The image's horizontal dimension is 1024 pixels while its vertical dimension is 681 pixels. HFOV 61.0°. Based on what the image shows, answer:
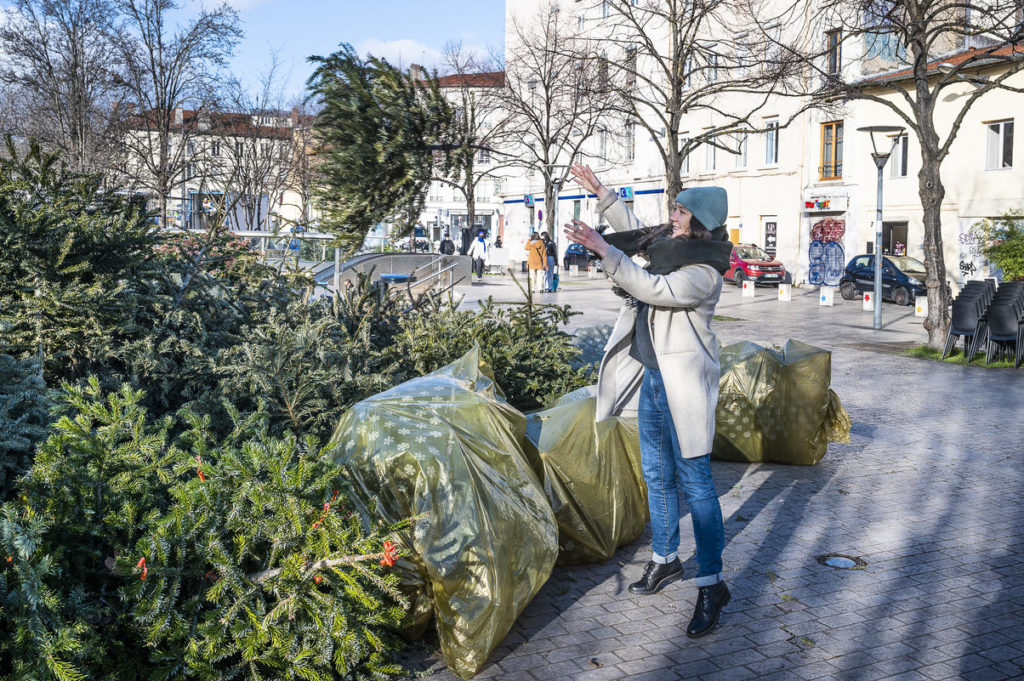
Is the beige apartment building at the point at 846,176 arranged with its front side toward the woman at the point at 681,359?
yes

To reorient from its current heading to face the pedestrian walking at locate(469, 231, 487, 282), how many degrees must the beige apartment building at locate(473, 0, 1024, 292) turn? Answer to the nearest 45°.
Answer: approximately 90° to its right

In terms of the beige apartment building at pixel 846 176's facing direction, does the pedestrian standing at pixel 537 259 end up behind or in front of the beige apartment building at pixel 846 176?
in front

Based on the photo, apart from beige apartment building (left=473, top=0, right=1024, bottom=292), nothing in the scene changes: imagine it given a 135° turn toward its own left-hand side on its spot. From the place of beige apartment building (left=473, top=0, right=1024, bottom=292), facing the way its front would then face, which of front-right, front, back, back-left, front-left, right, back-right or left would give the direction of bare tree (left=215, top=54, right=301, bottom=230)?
back-left

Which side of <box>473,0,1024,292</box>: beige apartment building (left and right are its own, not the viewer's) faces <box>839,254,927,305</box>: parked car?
front

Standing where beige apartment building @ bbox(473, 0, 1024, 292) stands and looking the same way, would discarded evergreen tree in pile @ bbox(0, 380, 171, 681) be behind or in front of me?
in front

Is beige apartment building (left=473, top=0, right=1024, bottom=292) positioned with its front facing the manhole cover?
yes

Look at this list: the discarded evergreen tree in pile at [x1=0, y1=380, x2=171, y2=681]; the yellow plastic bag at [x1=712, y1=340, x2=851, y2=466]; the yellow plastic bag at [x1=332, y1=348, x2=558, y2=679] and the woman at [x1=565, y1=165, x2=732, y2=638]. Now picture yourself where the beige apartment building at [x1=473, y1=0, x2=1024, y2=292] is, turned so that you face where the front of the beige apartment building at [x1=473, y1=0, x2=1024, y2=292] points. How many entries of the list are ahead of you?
4

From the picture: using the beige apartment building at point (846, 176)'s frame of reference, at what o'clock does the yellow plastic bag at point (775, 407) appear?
The yellow plastic bag is roughly at 12 o'clock from the beige apartment building.

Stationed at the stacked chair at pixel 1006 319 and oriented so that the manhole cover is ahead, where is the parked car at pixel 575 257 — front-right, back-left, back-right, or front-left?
back-right

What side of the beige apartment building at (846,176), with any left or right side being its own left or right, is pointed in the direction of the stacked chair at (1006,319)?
front

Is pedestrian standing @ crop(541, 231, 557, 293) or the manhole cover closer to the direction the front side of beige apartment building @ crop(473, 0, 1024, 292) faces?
the manhole cover

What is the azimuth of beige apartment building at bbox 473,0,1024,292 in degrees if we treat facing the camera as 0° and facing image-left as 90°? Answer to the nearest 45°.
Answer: approximately 0°
